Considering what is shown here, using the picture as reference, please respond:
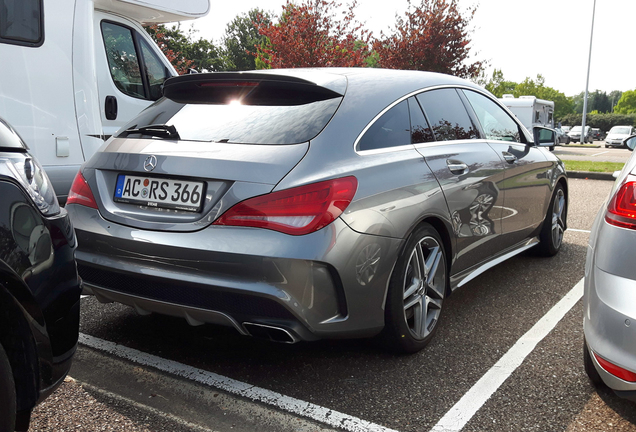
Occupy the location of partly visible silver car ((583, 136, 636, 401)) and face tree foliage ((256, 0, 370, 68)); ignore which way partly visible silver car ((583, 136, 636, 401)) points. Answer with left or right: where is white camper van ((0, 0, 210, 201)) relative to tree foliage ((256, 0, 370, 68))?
left

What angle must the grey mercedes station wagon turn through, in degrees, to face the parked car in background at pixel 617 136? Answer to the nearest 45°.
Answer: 0° — it already faces it

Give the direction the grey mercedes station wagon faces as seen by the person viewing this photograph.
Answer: facing away from the viewer and to the right of the viewer

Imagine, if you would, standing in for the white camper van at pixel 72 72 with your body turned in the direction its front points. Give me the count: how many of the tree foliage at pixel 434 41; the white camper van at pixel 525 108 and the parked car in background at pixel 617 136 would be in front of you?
3

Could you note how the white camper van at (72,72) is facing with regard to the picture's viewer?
facing away from the viewer and to the right of the viewer

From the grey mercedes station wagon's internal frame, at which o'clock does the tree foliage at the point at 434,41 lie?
The tree foliage is roughly at 11 o'clock from the grey mercedes station wagon.

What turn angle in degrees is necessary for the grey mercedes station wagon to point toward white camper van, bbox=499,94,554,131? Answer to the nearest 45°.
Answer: approximately 45° to its left

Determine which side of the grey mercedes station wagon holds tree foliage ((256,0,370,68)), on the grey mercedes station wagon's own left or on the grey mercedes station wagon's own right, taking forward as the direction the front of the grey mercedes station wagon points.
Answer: on the grey mercedes station wagon's own left

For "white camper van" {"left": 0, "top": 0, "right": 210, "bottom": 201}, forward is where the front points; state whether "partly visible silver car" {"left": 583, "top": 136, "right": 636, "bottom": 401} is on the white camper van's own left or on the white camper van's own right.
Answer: on the white camper van's own right
